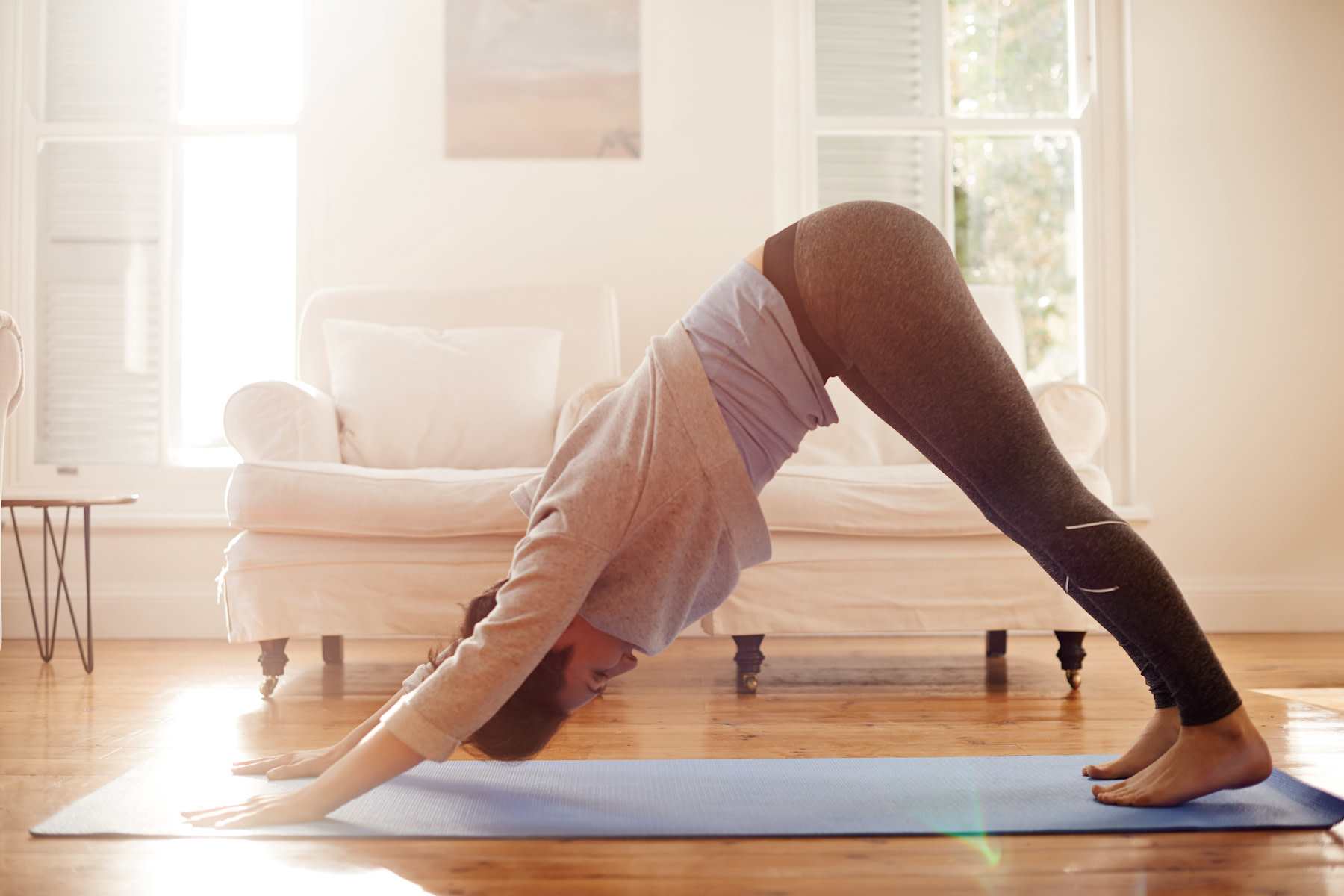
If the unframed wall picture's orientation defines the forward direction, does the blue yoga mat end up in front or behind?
in front

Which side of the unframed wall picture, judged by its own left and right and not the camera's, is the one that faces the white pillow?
front

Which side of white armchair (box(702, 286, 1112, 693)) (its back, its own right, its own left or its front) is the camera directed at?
front

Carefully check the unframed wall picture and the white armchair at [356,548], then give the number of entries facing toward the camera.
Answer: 2

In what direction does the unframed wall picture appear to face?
toward the camera

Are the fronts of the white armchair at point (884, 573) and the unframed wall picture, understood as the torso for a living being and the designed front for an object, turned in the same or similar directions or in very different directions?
same or similar directions

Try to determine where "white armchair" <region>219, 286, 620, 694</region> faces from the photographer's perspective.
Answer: facing the viewer
